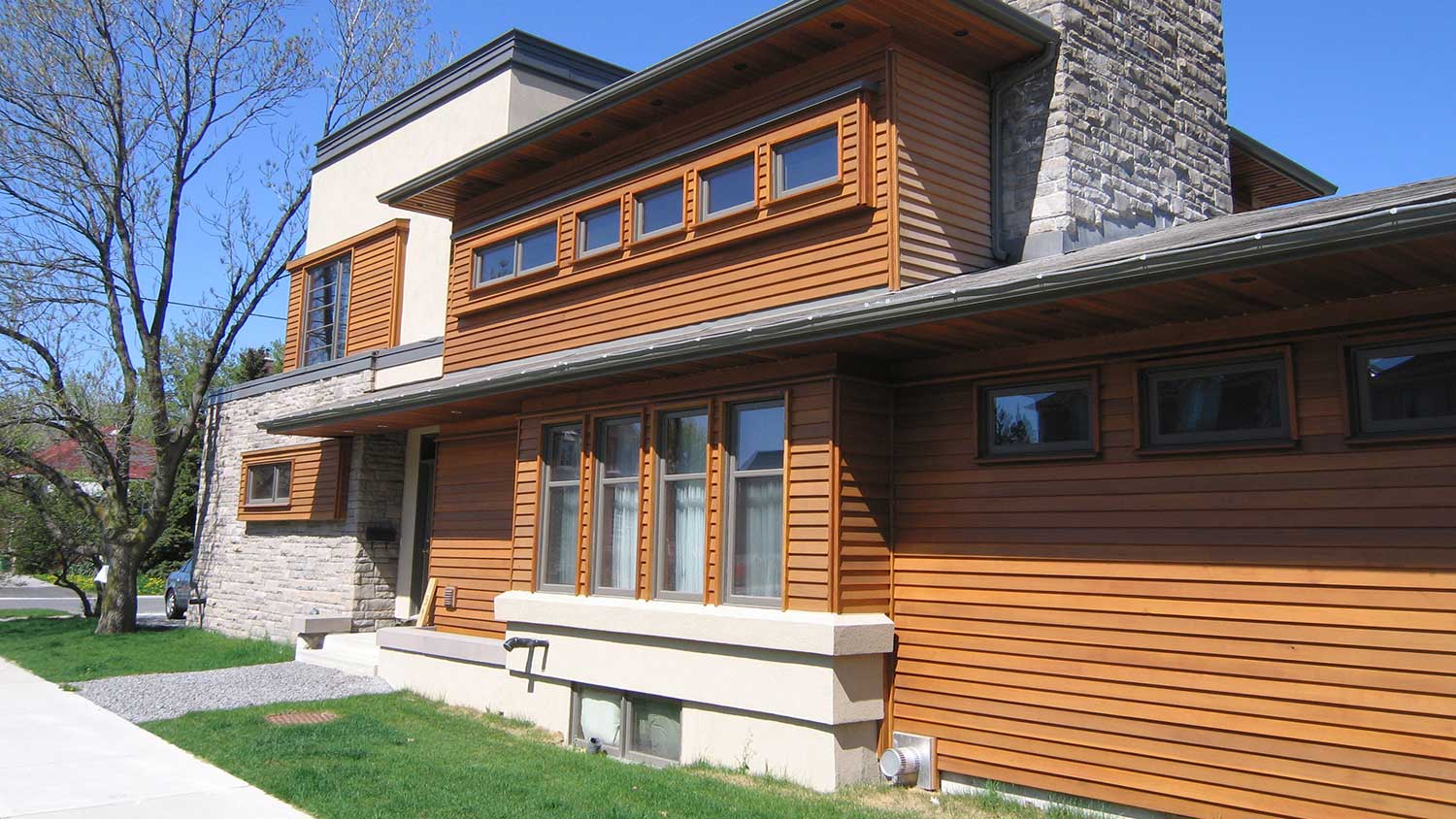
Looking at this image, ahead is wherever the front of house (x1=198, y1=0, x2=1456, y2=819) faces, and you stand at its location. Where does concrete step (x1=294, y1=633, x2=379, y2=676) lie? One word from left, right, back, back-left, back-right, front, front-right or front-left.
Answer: right

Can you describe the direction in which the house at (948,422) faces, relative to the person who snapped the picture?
facing the viewer and to the left of the viewer

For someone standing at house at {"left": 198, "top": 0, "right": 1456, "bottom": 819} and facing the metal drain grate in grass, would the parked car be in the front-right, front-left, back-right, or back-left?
front-right

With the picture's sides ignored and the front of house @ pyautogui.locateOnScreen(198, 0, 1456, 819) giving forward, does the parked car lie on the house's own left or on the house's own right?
on the house's own right
